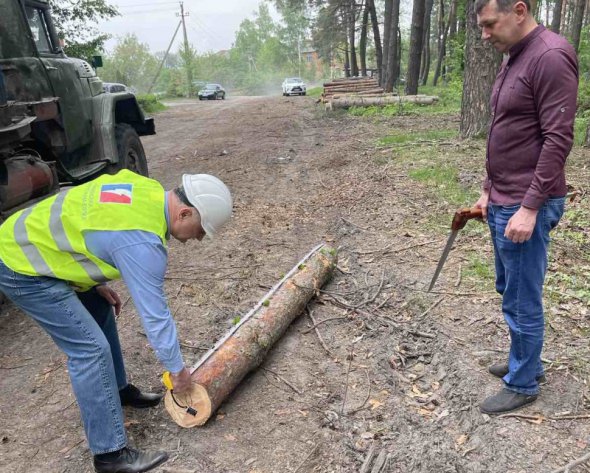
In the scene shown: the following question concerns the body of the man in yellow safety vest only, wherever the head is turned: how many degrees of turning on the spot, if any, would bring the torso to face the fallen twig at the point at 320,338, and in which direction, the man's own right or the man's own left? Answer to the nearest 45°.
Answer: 0° — they already face it

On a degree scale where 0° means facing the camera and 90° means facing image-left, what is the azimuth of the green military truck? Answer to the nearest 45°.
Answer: approximately 225°

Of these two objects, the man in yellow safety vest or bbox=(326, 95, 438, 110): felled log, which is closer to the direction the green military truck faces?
the felled log

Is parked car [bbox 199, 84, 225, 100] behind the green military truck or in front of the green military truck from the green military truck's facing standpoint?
in front

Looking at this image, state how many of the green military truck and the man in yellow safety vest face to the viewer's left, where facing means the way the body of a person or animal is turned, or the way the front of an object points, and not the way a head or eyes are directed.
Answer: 0

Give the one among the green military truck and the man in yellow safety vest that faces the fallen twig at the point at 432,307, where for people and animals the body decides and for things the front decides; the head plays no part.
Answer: the man in yellow safety vest

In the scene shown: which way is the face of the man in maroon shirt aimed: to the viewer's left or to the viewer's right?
to the viewer's left

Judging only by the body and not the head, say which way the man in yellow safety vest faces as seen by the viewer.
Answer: to the viewer's right

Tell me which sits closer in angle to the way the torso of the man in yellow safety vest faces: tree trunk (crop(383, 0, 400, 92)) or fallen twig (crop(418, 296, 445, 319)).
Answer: the fallen twig

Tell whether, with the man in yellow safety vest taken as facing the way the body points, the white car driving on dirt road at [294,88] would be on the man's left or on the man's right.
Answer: on the man's left
